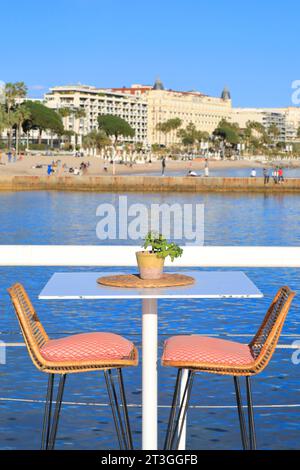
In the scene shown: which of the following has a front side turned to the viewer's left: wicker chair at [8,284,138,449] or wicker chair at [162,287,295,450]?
wicker chair at [162,287,295,450]

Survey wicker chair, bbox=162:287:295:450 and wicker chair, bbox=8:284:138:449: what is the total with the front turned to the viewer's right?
1

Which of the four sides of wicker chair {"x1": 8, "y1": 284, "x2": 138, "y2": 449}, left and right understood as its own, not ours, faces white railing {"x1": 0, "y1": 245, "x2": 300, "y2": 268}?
left

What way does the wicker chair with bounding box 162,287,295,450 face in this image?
to the viewer's left

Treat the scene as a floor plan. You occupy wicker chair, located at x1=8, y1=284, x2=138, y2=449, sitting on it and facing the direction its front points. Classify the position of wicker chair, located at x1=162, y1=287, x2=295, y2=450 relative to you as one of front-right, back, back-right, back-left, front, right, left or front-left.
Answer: front

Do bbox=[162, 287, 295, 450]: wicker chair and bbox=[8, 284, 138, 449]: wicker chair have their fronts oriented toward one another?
yes

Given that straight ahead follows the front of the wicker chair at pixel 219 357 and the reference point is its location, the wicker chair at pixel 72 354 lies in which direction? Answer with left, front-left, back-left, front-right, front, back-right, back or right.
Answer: front

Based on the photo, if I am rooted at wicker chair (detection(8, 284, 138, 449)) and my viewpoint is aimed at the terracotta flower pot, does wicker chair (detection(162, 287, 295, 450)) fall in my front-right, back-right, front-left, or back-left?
front-right

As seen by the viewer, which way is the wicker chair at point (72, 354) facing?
to the viewer's right

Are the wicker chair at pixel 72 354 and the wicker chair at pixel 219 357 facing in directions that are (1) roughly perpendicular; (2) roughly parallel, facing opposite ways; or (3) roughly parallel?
roughly parallel, facing opposite ways
